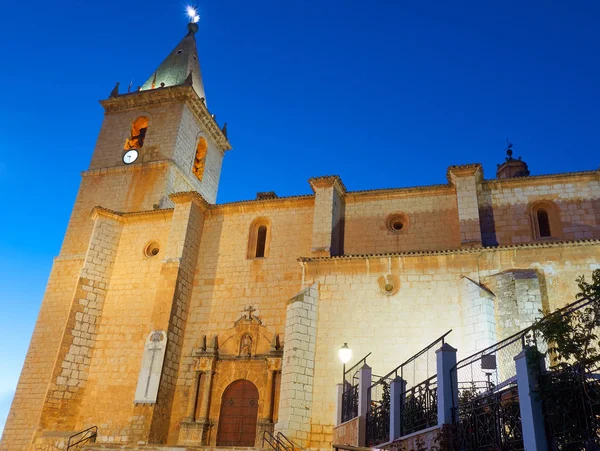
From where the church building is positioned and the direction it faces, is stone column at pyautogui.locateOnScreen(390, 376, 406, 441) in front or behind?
in front

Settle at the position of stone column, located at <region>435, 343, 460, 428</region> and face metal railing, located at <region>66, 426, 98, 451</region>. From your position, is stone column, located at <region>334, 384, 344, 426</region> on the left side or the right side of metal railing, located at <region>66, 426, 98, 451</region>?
right

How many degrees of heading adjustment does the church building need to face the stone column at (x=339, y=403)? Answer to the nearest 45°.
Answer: approximately 45° to its left

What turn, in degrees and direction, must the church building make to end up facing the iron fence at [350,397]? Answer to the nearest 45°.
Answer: approximately 45° to its left

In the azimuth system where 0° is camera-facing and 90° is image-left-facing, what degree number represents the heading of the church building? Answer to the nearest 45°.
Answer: approximately 0°

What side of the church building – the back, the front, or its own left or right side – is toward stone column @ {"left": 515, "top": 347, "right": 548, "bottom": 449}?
front

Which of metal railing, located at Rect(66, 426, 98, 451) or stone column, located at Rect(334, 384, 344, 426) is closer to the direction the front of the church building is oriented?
the stone column

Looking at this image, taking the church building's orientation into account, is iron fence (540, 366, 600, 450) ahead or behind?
ahead
